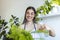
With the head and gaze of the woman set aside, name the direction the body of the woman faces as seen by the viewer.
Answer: toward the camera
